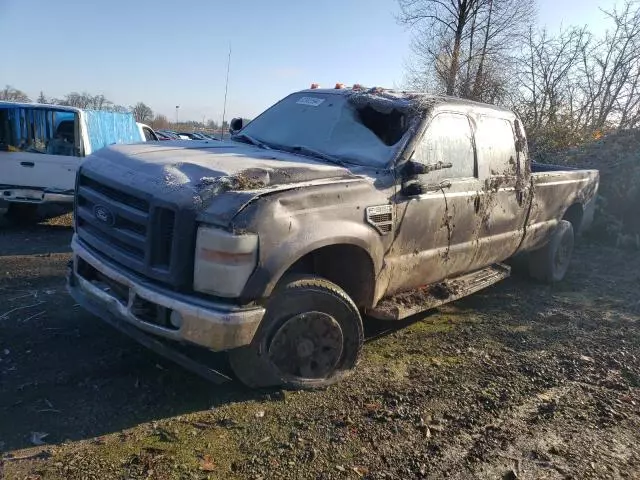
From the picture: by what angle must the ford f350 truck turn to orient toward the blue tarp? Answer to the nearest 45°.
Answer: approximately 90° to its right

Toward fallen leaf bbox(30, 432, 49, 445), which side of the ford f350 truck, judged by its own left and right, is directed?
front

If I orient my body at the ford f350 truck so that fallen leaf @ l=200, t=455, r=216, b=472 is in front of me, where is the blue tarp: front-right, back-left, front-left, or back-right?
back-right

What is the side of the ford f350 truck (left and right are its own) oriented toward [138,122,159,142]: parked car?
right

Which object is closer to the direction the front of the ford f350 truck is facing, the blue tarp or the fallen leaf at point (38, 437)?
the fallen leaf

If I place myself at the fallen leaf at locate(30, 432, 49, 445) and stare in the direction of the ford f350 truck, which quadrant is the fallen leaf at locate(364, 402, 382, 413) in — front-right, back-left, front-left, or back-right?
front-right

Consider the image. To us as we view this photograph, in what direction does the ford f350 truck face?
facing the viewer and to the left of the viewer

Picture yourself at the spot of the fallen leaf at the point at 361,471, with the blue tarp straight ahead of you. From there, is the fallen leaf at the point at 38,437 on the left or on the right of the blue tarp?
left

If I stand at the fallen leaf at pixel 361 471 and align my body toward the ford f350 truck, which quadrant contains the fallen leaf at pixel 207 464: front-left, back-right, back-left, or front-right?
front-left
